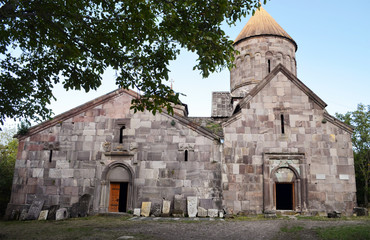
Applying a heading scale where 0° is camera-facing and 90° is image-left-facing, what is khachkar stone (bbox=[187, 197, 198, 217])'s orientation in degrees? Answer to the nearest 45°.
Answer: approximately 0°

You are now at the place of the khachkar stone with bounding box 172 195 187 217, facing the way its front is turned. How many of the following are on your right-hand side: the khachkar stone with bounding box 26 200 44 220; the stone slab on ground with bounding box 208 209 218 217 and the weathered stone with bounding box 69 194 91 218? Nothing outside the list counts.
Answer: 2

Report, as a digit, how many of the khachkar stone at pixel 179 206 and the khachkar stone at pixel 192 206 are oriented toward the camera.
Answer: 2

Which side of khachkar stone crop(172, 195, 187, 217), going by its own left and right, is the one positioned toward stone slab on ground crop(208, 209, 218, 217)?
left

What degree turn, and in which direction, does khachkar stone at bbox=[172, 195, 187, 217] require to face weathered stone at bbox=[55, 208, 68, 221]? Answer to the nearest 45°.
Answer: approximately 90° to its right

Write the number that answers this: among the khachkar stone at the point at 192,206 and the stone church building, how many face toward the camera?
2

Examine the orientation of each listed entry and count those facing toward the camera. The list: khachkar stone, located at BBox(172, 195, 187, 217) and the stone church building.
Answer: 2

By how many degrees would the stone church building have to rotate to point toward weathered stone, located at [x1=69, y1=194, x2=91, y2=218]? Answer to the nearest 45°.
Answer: approximately 90° to its right
